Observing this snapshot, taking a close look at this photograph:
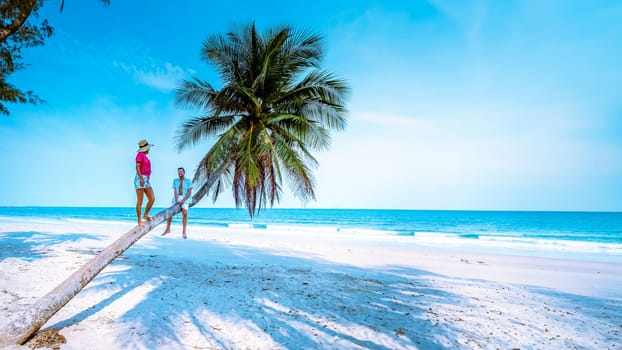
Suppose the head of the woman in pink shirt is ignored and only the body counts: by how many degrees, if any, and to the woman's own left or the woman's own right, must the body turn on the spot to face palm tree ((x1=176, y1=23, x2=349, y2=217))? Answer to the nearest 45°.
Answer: approximately 45° to the woman's own left

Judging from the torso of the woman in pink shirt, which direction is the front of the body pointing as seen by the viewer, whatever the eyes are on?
to the viewer's right
